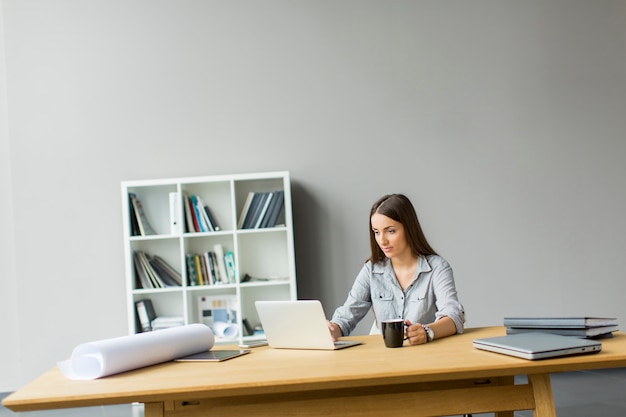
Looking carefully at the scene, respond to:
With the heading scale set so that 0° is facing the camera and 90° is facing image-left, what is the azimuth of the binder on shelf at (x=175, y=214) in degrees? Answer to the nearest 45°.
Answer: approximately 0°

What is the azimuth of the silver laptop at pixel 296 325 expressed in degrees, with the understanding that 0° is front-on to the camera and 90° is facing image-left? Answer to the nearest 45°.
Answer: approximately 225°

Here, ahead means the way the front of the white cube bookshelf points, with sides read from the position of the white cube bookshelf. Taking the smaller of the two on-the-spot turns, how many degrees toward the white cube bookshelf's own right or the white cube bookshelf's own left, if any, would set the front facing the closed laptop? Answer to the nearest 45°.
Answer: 0° — it already faces it

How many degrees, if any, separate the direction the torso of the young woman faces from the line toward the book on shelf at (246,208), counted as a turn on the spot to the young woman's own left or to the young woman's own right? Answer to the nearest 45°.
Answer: approximately 90° to the young woman's own right

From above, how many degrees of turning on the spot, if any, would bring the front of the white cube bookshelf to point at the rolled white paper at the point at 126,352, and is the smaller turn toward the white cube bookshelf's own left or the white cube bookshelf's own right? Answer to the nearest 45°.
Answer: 0° — it already faces it

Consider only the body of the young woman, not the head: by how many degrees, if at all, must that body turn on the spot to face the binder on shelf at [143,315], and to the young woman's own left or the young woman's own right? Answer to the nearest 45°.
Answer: approximately 90° to the young woman's own right

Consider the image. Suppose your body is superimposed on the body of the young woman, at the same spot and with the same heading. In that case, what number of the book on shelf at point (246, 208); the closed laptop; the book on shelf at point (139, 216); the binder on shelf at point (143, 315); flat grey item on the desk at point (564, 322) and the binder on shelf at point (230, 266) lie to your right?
4

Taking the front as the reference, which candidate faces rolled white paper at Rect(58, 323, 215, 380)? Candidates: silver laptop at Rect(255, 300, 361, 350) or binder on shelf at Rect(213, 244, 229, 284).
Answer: the binder on shelf
